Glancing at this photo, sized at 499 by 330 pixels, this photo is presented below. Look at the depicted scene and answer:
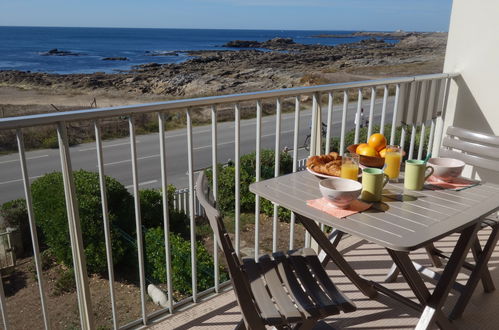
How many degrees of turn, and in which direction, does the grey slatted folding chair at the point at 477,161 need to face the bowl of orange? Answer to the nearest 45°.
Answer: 0° — it already faces it

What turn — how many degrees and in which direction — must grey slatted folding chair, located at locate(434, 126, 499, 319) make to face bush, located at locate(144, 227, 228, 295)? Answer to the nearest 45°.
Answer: approximately 45° to its right

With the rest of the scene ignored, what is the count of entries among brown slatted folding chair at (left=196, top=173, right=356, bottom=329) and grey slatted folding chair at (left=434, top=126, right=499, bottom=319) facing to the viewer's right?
1

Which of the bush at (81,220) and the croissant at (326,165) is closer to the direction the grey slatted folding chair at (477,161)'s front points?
the croissant

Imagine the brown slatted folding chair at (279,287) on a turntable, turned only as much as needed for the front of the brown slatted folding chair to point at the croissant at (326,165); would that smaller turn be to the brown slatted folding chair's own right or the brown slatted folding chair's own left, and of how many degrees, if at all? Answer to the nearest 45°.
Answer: approximately 45° to the brown slatted folding chair's own left

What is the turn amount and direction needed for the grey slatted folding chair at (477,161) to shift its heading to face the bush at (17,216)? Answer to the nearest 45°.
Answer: approximately 45° to its right

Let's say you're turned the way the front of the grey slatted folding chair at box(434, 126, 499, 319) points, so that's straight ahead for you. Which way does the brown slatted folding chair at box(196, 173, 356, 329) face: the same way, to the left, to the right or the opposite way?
the opposite way

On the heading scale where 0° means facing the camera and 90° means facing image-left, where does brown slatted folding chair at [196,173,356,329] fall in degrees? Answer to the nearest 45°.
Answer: approximately 270°

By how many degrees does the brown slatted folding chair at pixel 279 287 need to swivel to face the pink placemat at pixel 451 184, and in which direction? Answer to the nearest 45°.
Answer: approximately 45° to its left

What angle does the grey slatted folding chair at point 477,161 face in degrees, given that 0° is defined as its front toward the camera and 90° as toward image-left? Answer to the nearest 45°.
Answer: approximately 45°

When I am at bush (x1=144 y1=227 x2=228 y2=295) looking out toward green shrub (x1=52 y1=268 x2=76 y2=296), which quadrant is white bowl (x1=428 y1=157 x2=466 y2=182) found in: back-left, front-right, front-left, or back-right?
back-left
